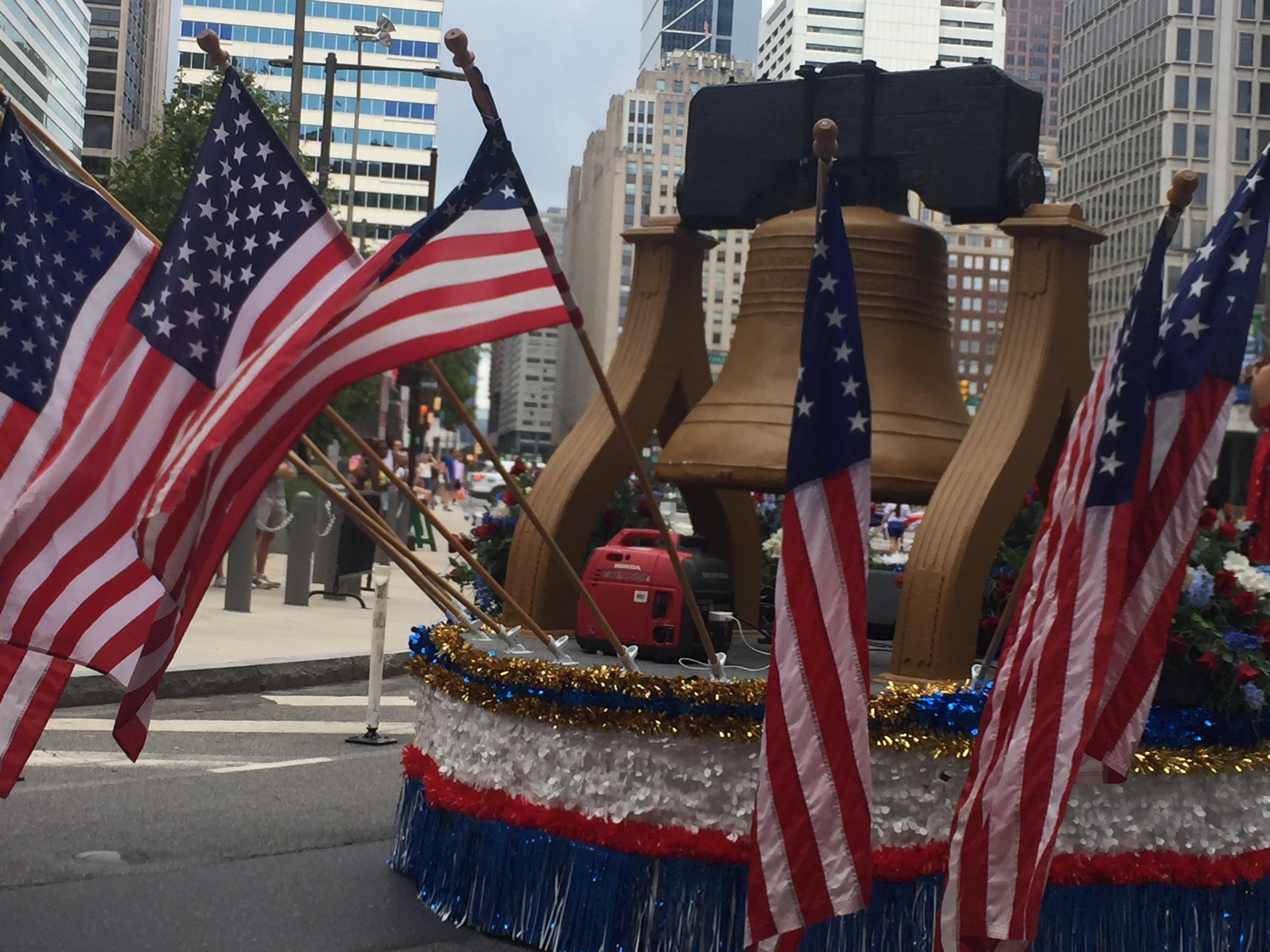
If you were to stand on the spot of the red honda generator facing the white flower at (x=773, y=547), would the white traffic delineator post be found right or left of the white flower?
left
